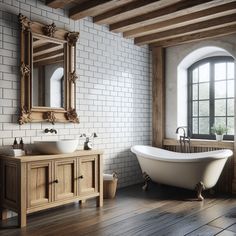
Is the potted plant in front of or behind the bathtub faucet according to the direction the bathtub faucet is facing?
behind

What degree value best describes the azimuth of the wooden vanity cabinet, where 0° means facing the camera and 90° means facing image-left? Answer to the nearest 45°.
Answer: approximately 315°

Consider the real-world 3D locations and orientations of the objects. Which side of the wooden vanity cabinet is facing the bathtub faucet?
left

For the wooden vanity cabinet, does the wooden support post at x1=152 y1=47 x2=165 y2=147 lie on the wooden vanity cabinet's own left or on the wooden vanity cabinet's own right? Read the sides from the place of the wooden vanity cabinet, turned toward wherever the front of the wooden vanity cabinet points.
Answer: on the wooden vanity cabinet's own left
